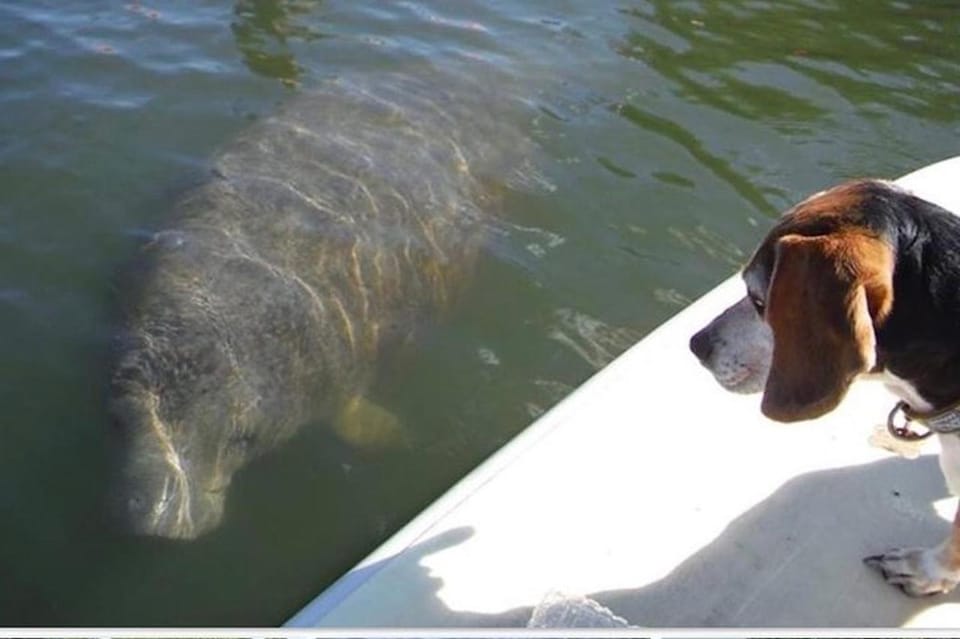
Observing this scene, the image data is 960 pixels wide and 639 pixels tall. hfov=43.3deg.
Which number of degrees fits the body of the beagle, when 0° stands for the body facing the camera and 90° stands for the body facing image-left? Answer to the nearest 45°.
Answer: approximately 90°

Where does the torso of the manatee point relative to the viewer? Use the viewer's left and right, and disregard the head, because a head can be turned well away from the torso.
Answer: facing the viewer and to the left of the viewer
